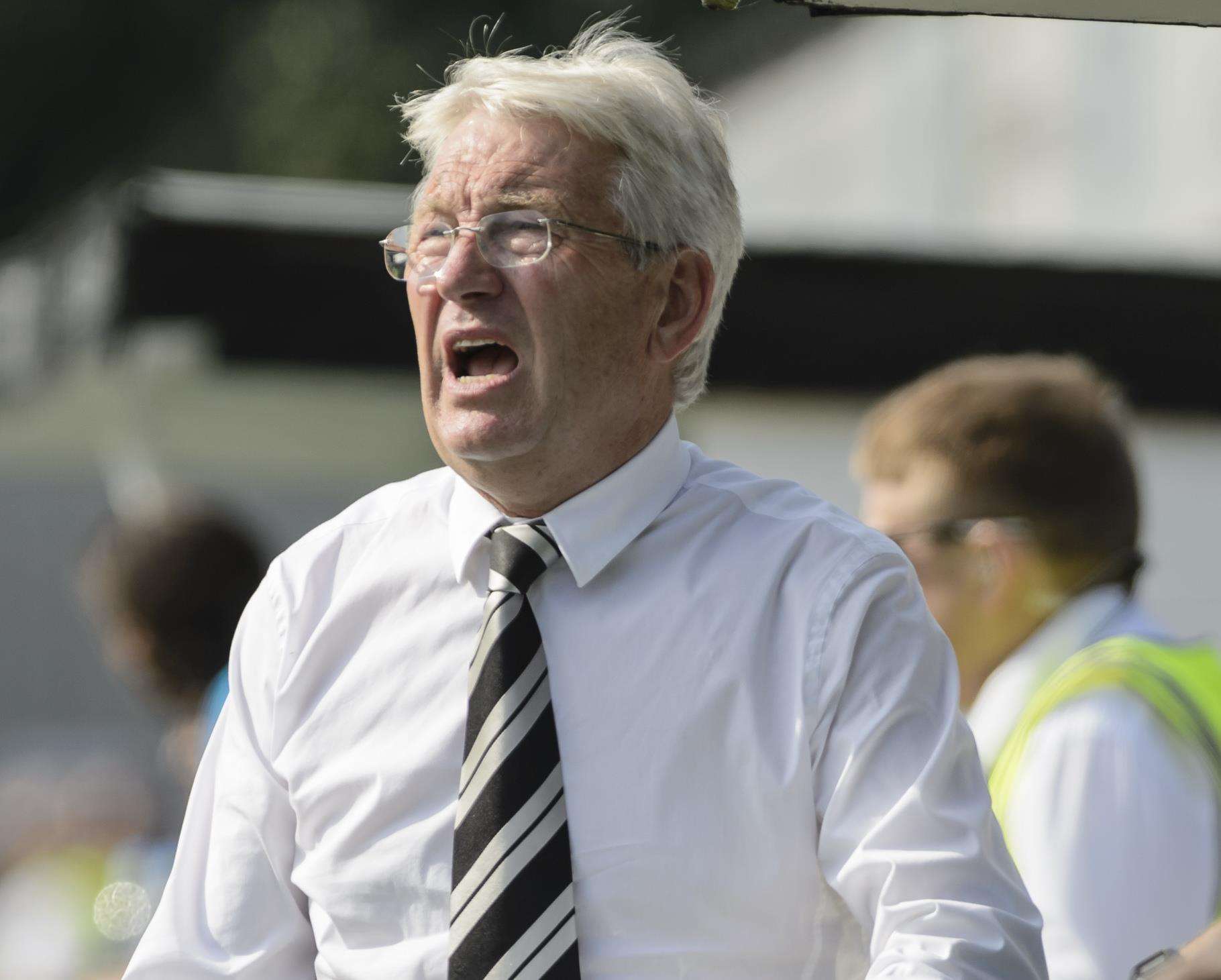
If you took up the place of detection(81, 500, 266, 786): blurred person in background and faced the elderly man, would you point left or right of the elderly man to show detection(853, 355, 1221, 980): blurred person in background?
left

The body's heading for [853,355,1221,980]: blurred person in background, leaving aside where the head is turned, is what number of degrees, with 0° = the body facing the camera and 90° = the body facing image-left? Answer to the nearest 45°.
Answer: approximately 90°

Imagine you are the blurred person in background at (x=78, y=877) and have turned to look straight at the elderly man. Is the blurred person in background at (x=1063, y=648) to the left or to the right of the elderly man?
left

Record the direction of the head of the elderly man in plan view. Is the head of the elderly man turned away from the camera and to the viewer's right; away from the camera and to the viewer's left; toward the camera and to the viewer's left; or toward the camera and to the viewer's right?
toward the camera and to the viewer's left

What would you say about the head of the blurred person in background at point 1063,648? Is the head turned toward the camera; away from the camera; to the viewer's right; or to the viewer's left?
to the viewer's left

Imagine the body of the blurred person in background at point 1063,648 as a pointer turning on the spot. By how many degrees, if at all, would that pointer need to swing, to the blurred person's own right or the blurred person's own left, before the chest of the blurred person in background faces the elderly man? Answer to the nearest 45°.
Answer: approximately 45° to the blurred person's own left

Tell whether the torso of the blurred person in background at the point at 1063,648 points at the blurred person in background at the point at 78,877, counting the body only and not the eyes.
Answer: yes
